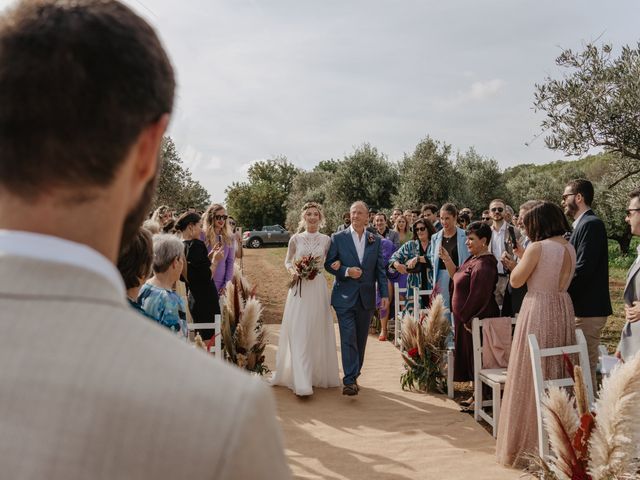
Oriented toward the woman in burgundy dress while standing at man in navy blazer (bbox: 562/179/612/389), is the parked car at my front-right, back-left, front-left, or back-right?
front-right

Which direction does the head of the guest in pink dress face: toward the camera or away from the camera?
away from the camera

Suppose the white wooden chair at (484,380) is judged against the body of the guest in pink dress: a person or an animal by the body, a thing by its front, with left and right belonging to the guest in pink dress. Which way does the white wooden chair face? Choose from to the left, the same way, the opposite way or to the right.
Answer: the opposite way

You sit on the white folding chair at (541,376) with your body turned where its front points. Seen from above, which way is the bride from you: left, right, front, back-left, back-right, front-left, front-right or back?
back

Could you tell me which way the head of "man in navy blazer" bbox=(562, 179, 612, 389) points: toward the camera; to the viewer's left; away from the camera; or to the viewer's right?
to the viewer's left

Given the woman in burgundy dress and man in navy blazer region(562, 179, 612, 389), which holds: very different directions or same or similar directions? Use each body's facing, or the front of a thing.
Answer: same or similar directions

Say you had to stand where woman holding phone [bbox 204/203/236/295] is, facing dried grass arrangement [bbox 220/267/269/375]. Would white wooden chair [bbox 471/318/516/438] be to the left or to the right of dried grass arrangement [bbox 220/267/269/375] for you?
left

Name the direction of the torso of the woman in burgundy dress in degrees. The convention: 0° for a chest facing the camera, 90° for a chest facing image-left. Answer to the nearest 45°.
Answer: approximately 90°

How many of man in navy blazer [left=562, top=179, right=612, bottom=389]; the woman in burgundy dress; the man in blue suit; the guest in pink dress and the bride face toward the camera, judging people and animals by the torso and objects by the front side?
2

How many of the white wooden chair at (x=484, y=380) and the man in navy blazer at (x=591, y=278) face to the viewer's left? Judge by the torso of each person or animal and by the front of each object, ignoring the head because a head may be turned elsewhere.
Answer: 1

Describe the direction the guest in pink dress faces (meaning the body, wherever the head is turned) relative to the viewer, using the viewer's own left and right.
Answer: facing away from the viewer and to the left of the viewer

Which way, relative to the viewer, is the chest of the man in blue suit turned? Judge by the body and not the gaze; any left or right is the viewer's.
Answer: facing the viewer

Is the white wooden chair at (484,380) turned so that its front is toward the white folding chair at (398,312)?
no

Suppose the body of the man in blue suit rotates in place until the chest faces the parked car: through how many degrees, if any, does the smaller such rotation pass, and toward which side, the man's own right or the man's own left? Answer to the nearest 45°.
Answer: approximately 180°

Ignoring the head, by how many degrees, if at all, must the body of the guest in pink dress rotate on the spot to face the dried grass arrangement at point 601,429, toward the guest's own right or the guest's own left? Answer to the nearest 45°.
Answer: approximately 135° to the guest's own left

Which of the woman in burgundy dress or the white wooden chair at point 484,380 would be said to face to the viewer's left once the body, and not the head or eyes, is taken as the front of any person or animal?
the woman in burgundy dress
